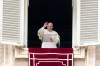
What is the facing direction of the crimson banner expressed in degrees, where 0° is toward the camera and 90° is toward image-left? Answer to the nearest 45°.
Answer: approximately 0°
